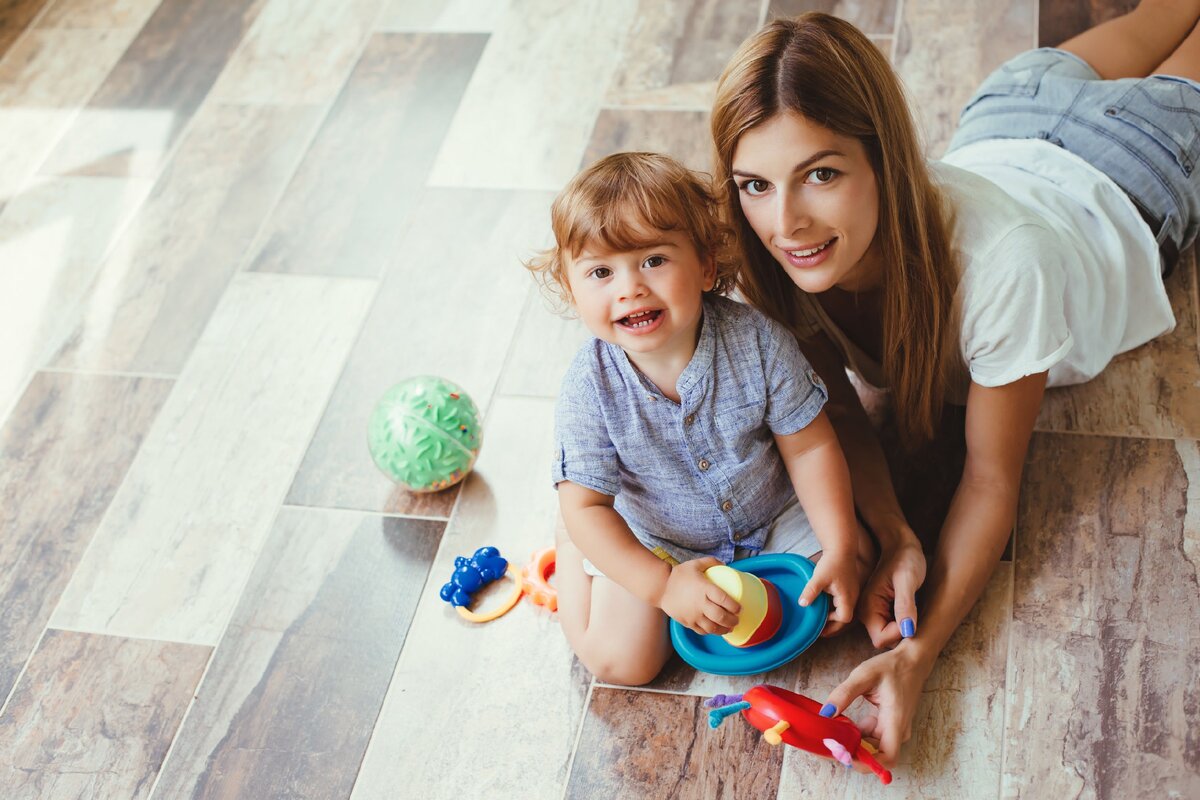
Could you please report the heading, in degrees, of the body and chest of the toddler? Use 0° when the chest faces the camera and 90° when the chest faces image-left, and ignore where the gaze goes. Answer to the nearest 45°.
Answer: approximately 0°
